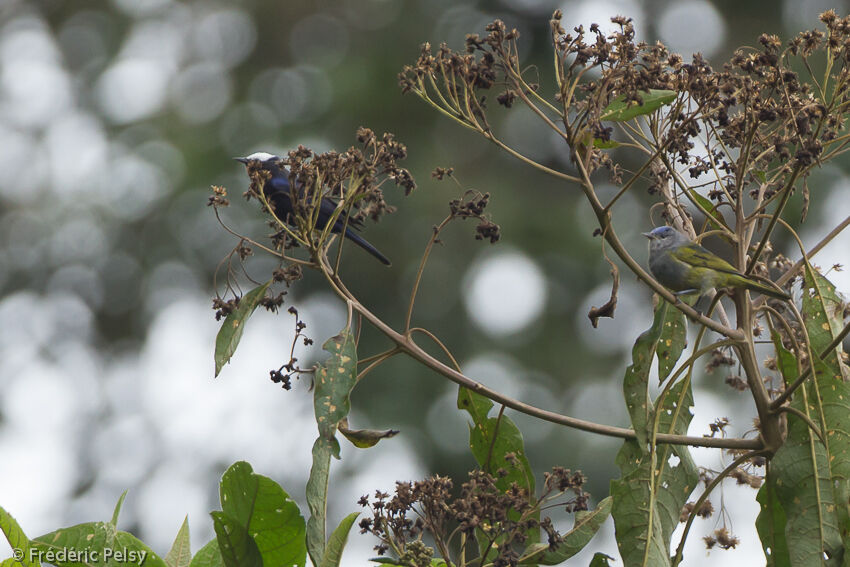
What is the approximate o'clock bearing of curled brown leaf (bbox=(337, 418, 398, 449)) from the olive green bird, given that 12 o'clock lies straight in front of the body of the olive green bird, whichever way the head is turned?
The curled brown leaf is roughly at 11 o'clock from the olive green bird.

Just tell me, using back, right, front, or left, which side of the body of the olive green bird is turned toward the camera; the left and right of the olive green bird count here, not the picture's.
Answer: left

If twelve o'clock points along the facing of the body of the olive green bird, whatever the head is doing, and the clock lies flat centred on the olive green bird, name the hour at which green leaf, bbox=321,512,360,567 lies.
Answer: The green leaf is roughly at 11 o'clock from the olive green bird.

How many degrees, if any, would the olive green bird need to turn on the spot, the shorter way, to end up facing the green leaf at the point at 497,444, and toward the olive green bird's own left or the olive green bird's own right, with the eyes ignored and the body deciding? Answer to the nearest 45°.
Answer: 0° — it already faces it

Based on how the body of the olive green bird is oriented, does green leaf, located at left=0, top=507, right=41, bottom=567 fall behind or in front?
in front

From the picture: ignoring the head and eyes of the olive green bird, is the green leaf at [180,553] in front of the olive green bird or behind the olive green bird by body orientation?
in front
